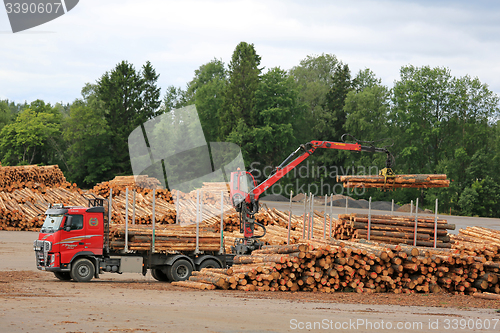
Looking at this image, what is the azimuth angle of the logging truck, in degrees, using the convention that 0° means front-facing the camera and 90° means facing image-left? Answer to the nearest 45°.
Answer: approximately 45°
